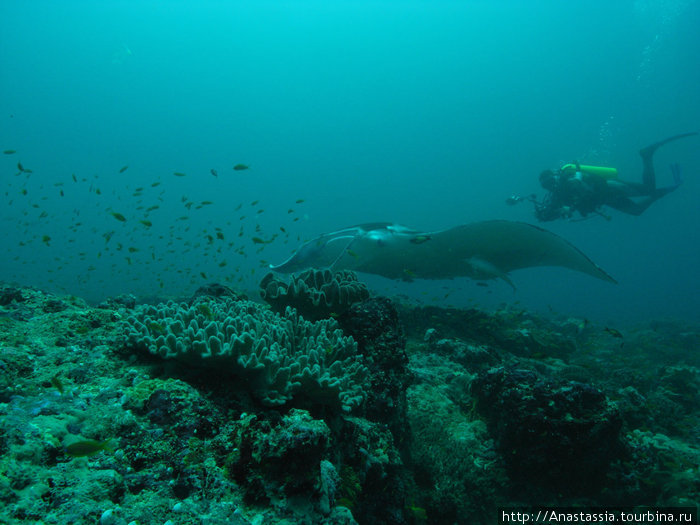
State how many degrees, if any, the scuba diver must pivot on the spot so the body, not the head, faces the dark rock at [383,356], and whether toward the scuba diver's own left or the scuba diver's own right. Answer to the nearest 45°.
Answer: approximately 90° to the scuba diver's own left

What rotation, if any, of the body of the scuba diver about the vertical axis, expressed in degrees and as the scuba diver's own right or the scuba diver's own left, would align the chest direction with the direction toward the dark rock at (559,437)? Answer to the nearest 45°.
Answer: approximately 90° to the scuba diver's own left

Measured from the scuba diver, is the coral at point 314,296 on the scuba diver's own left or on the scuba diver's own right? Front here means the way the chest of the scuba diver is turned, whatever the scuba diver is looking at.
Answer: on the scuba diver's own left

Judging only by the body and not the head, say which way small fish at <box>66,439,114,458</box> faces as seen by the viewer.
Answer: to the viewer's left

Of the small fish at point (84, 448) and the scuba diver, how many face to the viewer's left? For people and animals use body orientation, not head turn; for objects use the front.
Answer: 2

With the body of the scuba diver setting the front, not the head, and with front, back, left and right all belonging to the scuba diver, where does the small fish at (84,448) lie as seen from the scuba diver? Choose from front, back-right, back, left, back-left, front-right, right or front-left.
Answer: left

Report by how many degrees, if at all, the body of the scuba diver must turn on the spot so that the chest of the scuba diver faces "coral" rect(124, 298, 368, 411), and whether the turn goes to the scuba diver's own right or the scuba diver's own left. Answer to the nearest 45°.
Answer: approximately 90° to the scuba diver's own left

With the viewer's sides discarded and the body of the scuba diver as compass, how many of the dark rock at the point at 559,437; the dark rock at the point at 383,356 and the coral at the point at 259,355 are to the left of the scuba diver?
3

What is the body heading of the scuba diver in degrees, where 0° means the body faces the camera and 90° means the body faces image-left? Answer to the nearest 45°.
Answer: approximately 90°
